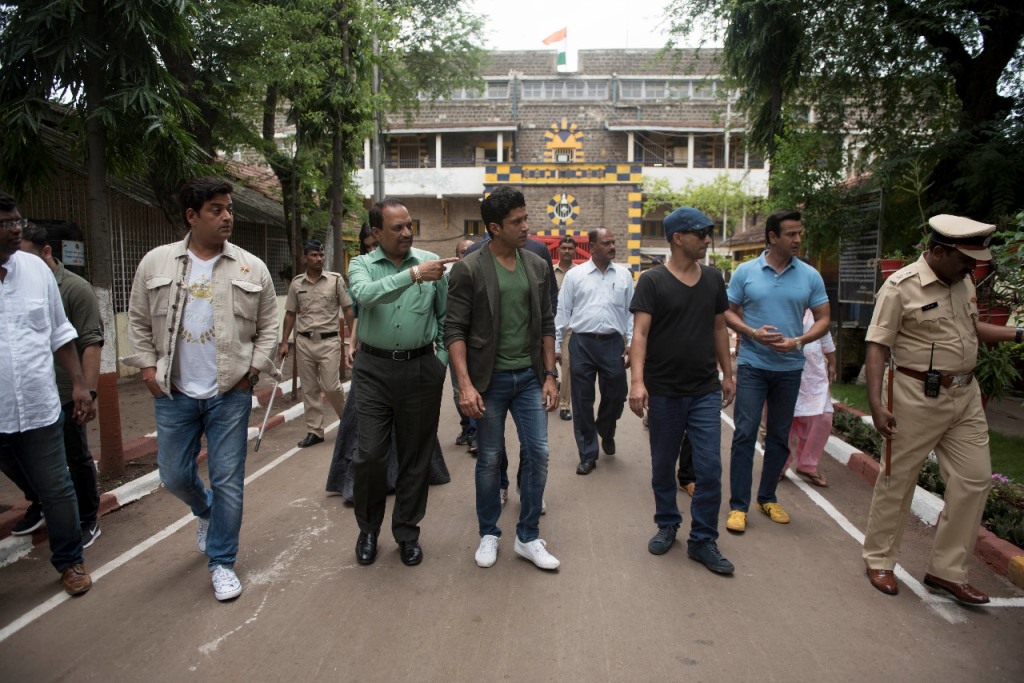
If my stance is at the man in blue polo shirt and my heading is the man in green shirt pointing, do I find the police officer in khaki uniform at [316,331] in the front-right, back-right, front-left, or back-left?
front-right

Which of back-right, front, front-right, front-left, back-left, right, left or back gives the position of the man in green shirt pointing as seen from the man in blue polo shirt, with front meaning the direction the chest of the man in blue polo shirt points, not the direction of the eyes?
front-right

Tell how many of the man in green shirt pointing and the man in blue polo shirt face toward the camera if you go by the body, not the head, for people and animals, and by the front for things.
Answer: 2

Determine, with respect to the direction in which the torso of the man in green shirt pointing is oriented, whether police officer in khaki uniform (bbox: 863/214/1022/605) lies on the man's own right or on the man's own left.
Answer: on the man's own left

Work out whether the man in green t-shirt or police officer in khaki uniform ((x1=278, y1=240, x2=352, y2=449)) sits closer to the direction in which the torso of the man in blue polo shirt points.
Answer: the man in green t-shirt

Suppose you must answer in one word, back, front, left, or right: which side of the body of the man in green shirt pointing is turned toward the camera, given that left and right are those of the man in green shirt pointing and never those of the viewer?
front

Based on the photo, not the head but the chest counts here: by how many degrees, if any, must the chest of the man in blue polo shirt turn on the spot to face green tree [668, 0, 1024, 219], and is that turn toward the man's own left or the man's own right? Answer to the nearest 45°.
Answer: approximately 180°

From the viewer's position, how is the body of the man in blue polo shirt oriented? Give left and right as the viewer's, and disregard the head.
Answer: facing the viewer

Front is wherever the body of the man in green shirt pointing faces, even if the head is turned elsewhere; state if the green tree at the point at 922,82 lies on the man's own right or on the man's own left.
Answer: on the man's own left
